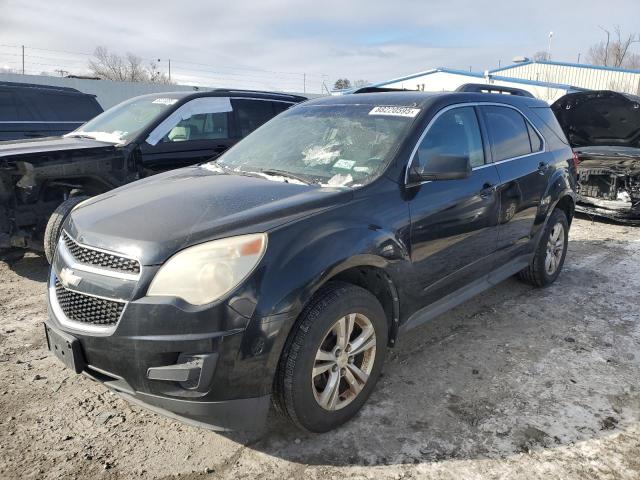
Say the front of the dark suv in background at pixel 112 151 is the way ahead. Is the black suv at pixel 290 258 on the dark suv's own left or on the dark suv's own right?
on the dark suv's own left

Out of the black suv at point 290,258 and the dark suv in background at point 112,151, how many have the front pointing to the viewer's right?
0

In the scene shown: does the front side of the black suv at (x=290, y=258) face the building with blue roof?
no

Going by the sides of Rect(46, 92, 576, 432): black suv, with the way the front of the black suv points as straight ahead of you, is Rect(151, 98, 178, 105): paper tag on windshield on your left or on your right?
on your right

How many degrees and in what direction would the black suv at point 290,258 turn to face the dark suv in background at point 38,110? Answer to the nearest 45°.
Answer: approximately 90° to its right

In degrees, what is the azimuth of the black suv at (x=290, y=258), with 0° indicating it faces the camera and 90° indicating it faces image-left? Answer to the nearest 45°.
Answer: approximately 45°

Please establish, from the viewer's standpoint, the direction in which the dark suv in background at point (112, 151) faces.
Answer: facing the viewer and to the left of the viewer

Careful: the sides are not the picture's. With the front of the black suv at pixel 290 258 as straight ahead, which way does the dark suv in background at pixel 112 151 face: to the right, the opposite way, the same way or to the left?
the same way
